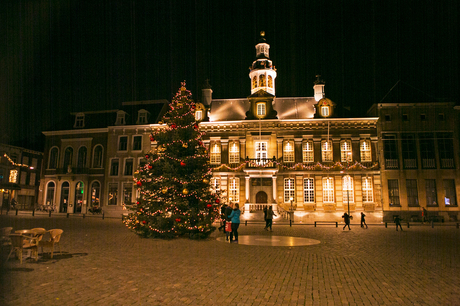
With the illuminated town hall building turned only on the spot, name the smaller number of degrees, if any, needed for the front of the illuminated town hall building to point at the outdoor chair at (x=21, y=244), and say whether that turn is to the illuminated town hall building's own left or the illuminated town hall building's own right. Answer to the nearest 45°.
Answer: approximately 45° to the illuminated town hall building's own right

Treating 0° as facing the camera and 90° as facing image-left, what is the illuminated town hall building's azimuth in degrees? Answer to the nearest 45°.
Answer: approximately 0°

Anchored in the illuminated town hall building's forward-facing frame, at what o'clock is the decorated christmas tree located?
The decorated christmas tree is roughly at 1 o'clock from the illuminated town hall building.
